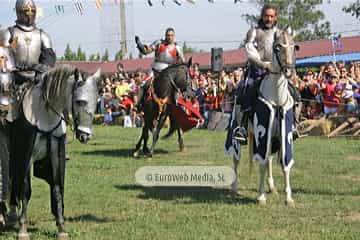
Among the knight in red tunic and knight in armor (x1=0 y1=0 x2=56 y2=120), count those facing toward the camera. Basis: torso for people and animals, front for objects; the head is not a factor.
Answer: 2

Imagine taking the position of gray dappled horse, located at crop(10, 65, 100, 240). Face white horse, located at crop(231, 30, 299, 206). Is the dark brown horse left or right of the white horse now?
left

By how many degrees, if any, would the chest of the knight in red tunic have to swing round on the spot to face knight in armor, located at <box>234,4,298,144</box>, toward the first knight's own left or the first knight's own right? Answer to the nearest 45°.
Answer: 0° — they already face them

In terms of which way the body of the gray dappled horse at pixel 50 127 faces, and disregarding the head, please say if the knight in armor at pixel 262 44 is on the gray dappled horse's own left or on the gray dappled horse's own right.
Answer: on the gray dappled horse's own left

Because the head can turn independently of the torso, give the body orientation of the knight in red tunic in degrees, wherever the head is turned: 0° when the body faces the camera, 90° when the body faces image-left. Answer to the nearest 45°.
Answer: approximately 0°

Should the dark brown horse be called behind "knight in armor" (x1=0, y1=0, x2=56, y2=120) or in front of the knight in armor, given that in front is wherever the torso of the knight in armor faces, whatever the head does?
behind
